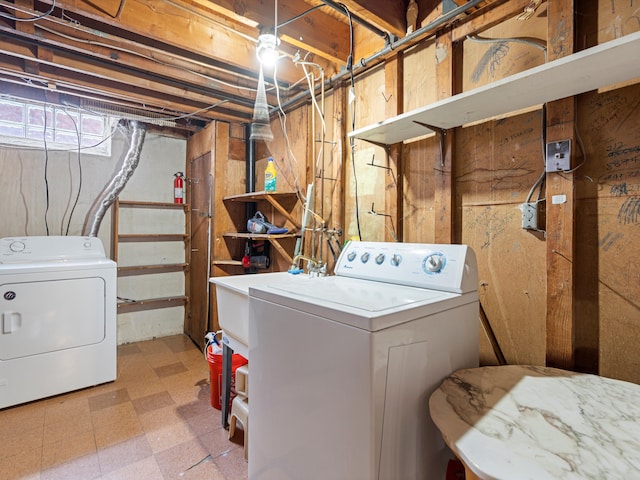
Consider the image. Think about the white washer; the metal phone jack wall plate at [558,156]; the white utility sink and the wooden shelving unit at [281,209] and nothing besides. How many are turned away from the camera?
0

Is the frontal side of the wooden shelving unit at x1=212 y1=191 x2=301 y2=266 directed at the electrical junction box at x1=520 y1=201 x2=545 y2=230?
no

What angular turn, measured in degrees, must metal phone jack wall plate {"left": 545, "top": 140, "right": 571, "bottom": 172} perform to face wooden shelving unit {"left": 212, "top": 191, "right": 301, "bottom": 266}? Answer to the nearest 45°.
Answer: approximately 90° to its right

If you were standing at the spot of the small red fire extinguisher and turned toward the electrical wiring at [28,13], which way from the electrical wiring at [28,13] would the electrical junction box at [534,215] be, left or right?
left

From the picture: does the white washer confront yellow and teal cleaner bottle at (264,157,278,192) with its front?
no

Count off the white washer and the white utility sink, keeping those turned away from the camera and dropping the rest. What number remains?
0

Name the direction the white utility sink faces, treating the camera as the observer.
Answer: facing the viewer and to the left of the viewer

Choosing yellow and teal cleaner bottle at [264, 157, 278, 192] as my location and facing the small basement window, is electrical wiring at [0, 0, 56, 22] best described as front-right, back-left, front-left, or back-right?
front-left

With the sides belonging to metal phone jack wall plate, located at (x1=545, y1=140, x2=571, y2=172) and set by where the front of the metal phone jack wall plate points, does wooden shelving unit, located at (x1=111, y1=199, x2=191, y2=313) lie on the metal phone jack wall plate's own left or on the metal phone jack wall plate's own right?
on the metal phone jack wall plate's own right

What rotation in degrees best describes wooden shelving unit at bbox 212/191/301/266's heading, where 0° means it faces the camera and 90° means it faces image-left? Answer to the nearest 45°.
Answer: approximately 45°
